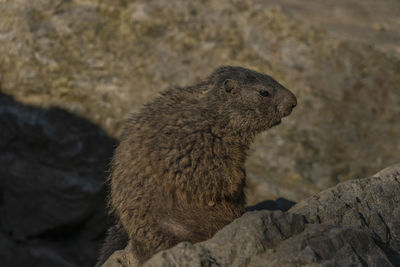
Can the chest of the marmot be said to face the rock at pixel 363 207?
yes

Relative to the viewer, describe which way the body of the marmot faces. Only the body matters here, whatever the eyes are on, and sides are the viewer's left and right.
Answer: facing to the right of the viewer
